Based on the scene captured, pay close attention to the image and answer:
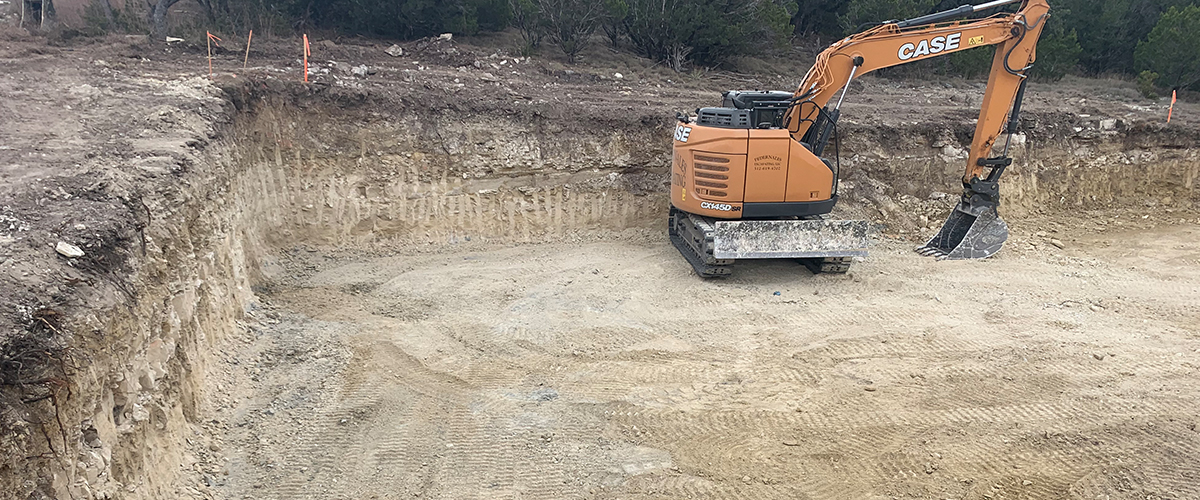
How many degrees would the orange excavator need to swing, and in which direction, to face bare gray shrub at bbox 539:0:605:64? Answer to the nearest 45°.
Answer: approximately 135° to its left

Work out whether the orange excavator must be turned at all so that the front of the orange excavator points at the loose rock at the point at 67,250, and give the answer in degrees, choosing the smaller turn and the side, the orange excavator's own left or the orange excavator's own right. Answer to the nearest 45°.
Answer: approximately 135° to the orange excavator's own right

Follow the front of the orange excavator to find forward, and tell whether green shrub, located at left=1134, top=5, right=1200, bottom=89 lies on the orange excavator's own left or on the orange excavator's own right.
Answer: on the orange excavator's own left

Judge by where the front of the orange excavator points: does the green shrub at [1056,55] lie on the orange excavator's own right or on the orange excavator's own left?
on the orange excavator's own left
